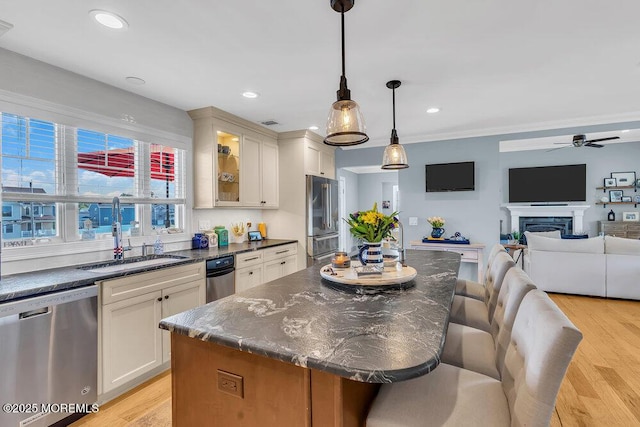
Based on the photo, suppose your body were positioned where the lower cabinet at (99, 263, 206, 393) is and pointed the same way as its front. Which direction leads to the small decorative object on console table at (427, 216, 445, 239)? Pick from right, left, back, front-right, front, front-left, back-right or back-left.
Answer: front-left

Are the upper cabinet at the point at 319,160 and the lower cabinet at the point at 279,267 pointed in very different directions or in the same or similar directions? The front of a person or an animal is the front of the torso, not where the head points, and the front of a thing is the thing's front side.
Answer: same or similar directions

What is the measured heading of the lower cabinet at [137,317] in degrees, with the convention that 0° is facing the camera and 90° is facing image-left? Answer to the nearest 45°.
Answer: approximately 315°

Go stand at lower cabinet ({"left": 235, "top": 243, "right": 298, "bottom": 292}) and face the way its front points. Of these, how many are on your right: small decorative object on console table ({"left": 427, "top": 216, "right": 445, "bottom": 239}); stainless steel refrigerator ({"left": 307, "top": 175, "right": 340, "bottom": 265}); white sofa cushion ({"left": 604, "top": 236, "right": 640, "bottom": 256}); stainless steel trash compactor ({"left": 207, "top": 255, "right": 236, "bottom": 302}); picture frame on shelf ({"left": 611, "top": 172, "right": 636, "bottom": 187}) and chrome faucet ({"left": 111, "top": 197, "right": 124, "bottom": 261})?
2

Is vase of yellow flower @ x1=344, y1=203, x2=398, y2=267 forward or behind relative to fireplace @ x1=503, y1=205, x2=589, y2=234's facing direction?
forward

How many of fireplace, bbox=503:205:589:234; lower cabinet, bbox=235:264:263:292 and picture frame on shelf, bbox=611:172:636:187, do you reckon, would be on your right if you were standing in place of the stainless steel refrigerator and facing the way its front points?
1

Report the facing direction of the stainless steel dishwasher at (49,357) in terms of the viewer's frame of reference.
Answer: facing the viewer and to the right of the viewer

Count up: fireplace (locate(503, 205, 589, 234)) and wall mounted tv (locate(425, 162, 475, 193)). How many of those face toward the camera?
2

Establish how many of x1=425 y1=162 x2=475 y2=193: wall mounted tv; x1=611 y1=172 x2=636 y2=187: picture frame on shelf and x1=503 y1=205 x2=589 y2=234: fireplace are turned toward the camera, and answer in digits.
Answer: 3

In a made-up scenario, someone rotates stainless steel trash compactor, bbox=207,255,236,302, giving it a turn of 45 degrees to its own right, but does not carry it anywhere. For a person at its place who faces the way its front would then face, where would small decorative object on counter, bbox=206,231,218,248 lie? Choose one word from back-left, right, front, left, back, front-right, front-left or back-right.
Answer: back

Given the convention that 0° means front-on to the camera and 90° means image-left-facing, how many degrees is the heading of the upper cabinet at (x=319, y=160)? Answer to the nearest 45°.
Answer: approximately 315°

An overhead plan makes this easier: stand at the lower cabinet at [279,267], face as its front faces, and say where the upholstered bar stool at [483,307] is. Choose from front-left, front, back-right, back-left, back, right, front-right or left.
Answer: front

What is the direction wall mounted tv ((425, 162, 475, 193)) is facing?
toward the camera

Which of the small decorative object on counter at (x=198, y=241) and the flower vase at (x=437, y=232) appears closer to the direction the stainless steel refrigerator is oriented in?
the flower vase

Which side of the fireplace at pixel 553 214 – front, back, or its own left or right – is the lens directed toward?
front

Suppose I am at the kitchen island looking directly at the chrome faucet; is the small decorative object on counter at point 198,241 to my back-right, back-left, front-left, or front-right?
front-right
